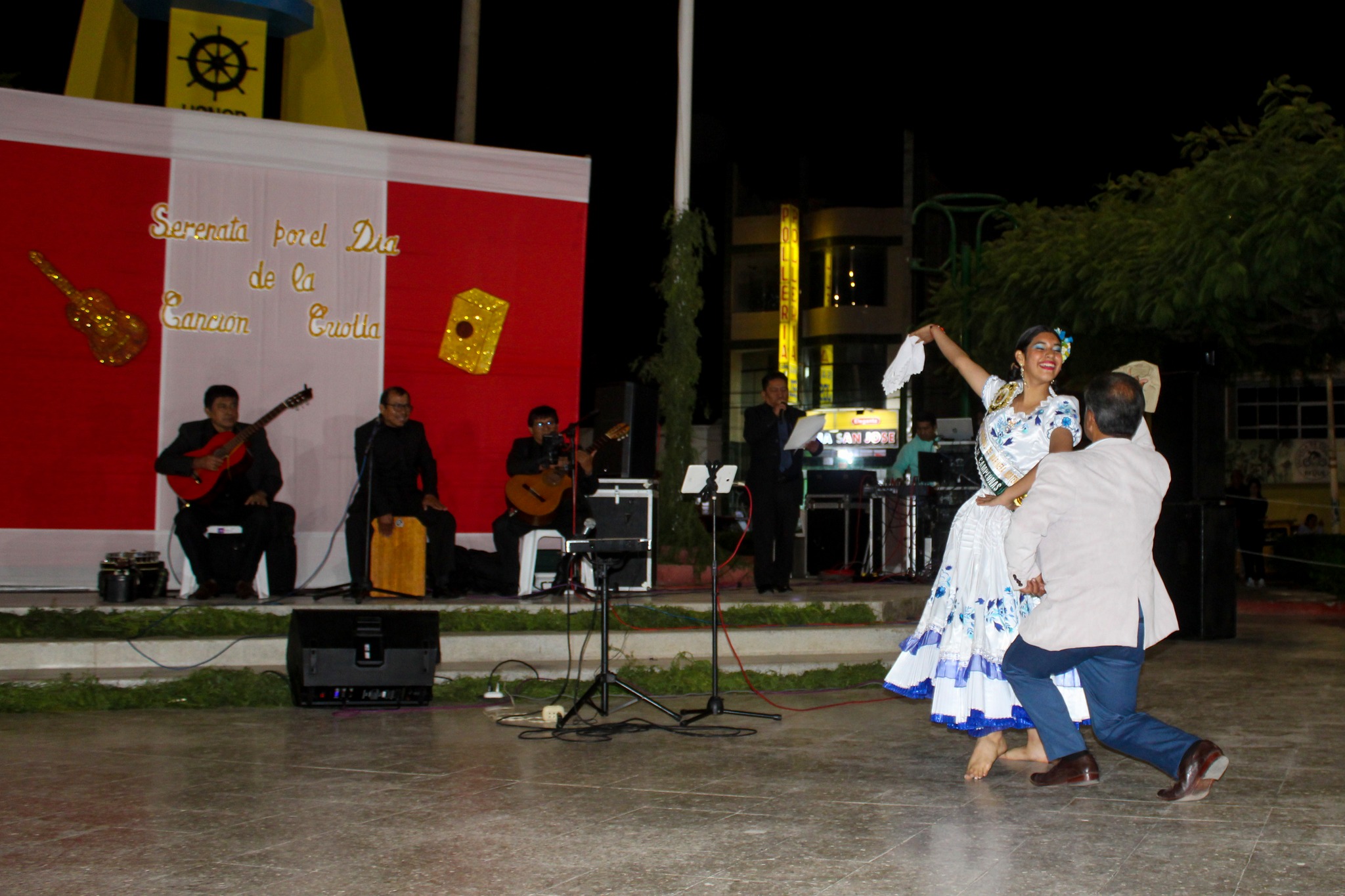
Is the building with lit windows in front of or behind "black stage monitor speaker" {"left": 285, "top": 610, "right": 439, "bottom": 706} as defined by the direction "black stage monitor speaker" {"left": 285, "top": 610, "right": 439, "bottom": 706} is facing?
in front

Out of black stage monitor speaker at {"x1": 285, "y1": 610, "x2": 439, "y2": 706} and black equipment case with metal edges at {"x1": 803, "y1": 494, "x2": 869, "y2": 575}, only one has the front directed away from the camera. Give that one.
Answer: the black stage monitor speaker

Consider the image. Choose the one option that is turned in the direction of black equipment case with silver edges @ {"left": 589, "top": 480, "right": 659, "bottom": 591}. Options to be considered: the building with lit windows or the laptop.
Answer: the building with lit windows

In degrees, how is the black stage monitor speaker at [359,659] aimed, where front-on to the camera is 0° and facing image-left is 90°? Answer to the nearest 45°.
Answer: approximately 180°

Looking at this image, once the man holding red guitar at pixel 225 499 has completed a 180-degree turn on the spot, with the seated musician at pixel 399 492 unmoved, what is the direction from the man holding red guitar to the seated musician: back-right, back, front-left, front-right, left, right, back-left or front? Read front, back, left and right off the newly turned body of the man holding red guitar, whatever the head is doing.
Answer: right

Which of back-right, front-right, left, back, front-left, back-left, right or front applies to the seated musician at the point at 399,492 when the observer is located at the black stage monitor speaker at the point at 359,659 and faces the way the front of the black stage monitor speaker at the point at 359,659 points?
front

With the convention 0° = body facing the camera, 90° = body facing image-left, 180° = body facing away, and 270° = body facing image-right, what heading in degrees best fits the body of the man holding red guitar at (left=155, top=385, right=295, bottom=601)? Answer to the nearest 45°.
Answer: approximately 0°

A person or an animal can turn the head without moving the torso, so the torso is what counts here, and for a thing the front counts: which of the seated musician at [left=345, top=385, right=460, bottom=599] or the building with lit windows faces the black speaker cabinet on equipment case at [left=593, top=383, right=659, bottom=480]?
the building with lit windows

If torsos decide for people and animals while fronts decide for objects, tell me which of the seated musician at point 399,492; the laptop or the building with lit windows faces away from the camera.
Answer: the laptop

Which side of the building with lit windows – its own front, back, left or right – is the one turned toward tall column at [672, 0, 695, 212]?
front

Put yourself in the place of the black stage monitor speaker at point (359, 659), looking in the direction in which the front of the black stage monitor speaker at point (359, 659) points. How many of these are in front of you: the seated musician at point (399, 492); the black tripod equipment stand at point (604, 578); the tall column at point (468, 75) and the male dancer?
2

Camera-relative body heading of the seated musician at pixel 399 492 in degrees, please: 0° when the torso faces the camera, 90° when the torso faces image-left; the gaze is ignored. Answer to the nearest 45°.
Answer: approximately 0°

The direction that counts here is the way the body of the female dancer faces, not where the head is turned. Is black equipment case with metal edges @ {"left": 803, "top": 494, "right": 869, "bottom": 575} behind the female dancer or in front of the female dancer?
behind

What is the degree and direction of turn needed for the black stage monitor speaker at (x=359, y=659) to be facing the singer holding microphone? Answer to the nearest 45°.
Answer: approximately 45° to its right
